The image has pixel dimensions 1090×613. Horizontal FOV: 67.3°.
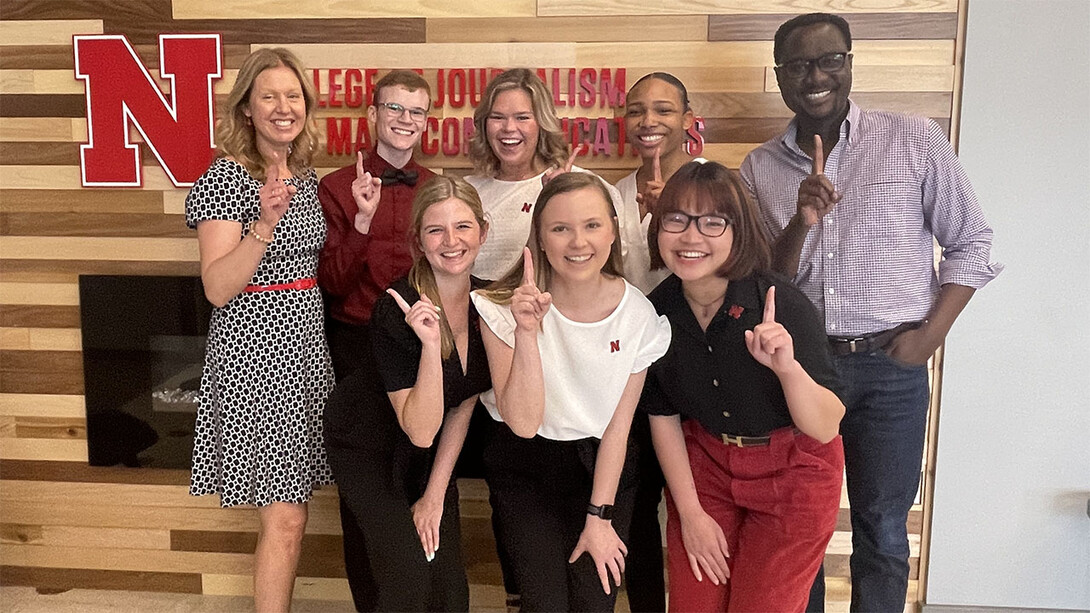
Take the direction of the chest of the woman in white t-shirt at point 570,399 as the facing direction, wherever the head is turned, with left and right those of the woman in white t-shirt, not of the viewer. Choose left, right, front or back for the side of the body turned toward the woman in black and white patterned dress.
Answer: right

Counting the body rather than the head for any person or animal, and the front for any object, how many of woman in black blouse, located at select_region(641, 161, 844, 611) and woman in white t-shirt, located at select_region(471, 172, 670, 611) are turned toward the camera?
2
